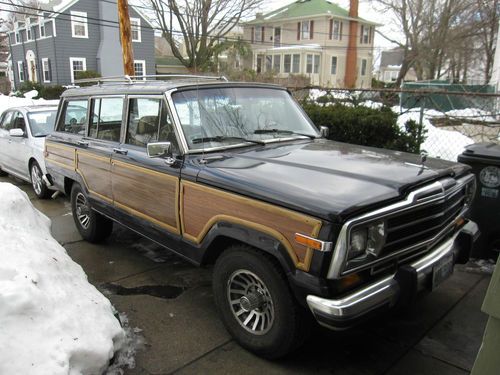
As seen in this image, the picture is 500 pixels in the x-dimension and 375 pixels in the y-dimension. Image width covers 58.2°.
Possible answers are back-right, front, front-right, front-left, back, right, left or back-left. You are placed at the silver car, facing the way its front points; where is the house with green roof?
left

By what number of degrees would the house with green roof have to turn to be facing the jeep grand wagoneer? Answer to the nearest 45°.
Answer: approximately 45° to its left

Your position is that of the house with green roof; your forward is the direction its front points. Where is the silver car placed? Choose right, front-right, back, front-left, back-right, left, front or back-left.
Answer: front-left

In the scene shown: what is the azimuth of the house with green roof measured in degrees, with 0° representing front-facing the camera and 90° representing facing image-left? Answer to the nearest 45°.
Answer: approximately 45°

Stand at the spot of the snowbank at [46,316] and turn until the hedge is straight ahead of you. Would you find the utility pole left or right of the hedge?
left

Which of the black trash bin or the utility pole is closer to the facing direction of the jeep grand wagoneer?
the black trash bin

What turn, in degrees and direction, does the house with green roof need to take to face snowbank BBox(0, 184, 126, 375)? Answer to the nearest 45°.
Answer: approximately 45° to its left

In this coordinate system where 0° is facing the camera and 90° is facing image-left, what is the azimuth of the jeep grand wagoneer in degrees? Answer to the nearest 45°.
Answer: approximately 315°

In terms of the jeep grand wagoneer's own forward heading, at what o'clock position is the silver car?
The silver car is roughly at 6 o'clock from the jeep grand wagoneer.

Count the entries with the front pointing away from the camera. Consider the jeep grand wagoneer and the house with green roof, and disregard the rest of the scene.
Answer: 0

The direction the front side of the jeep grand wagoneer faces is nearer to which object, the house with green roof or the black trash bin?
the black trash bin

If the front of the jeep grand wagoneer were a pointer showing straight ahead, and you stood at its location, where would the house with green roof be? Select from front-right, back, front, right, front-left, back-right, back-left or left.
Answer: back-left

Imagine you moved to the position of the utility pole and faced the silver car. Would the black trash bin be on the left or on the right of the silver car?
left
